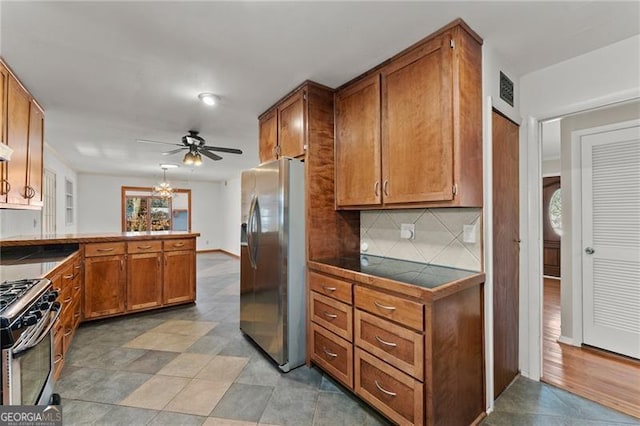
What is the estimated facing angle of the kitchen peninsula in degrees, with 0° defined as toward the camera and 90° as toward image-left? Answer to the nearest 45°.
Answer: approximately 0°

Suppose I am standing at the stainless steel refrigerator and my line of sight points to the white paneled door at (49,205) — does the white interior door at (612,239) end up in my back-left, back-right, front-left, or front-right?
back-right

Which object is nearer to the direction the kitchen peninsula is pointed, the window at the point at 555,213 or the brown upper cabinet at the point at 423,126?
the brown upper cabinet

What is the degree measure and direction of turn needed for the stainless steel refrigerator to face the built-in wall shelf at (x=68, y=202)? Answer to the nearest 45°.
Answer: approximately 90° to its right

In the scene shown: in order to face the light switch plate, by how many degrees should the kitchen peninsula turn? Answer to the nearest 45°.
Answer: approximately 45° to its left

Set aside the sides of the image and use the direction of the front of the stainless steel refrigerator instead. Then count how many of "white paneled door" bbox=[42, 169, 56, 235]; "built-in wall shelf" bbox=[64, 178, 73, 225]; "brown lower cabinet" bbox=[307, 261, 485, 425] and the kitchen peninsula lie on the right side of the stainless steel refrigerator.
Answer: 3

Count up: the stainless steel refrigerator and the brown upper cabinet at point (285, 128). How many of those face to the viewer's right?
0

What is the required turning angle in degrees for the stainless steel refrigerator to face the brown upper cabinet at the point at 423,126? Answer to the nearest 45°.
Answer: approximately 90° to its left

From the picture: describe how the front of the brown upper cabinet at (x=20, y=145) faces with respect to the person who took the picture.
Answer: facing to the right of the viewer
